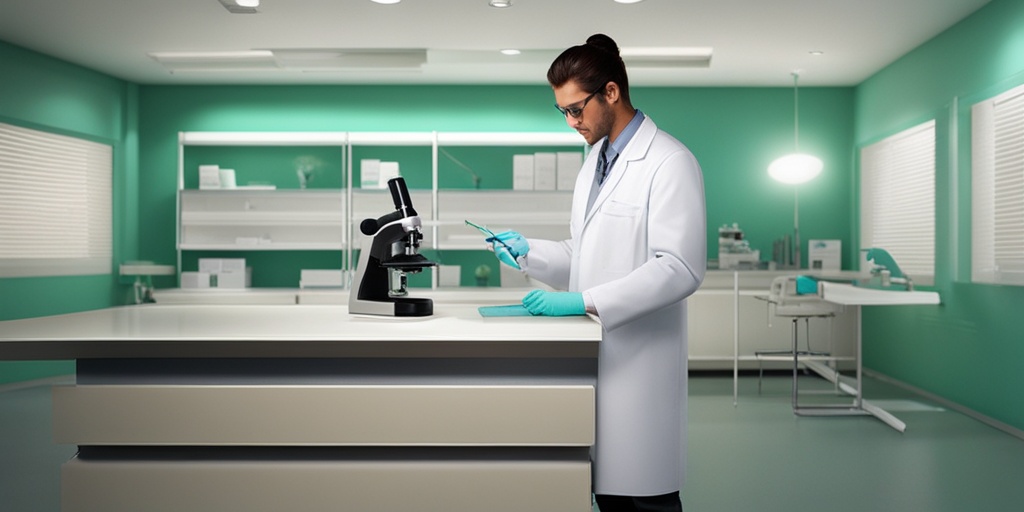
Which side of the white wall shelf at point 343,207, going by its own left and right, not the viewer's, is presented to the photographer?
front

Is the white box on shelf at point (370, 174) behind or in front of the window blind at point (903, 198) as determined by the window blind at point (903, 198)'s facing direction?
in front

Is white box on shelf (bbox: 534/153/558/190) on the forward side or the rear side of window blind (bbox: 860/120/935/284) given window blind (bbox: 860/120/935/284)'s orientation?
on the forward side

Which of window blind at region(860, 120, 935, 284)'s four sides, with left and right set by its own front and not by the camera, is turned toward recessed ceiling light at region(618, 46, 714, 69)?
front

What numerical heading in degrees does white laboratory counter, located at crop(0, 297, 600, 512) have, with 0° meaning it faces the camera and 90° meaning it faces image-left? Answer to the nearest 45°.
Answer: approximately 0°

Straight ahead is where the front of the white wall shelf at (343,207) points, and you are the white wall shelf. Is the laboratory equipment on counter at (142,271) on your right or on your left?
on your right
